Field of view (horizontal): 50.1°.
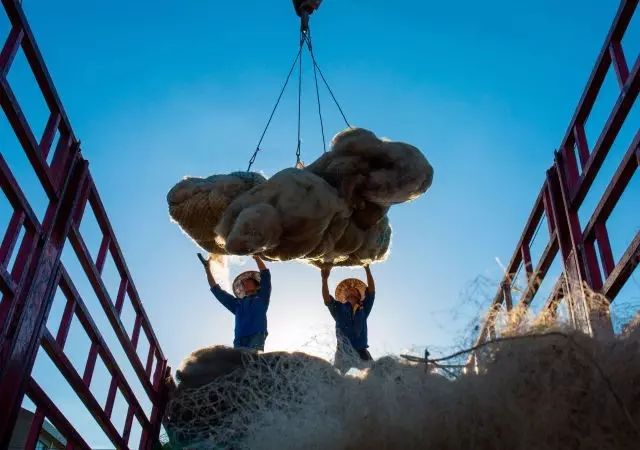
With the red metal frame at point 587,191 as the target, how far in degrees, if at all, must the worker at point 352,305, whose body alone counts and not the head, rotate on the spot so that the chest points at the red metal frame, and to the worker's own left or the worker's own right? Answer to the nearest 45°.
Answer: approximately 45° to the worker's own left

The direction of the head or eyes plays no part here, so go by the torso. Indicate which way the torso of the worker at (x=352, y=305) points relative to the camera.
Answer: toward the camera

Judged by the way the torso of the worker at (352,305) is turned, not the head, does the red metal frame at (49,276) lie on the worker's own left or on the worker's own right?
on the worker's own right

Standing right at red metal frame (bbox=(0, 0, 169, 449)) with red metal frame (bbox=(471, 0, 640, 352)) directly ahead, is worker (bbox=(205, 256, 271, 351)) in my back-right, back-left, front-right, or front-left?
front-left

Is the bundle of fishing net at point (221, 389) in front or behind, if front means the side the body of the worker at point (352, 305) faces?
in front

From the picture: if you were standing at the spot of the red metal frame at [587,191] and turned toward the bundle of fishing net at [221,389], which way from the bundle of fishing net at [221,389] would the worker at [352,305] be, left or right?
right

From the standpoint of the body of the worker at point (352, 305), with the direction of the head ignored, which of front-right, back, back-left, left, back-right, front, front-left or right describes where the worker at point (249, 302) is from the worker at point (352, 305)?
right
